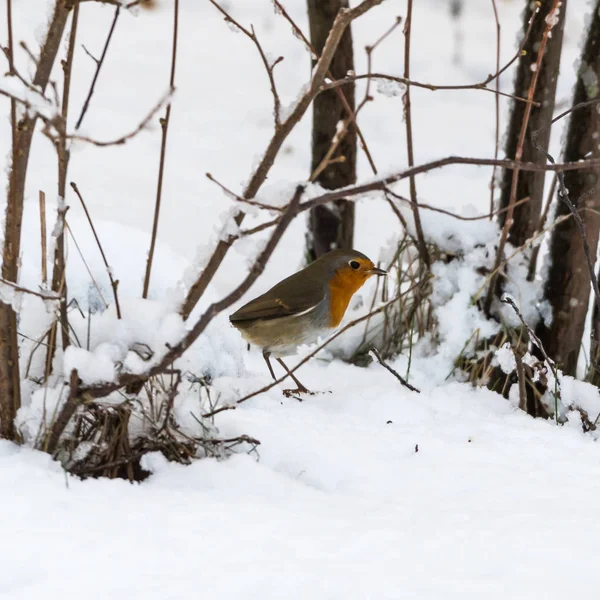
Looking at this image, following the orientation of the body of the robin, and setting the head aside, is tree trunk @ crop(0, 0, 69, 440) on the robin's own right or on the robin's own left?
on the robin's own right

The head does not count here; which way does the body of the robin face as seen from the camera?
to the viewer's right

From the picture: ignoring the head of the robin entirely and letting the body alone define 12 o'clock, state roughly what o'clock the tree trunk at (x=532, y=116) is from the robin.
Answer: The tree trunk is roughly at 11 o'clock from the robin.

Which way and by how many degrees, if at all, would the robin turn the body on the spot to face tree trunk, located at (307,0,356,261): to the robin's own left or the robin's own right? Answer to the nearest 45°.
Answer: approximately 90° to the robin's own left
